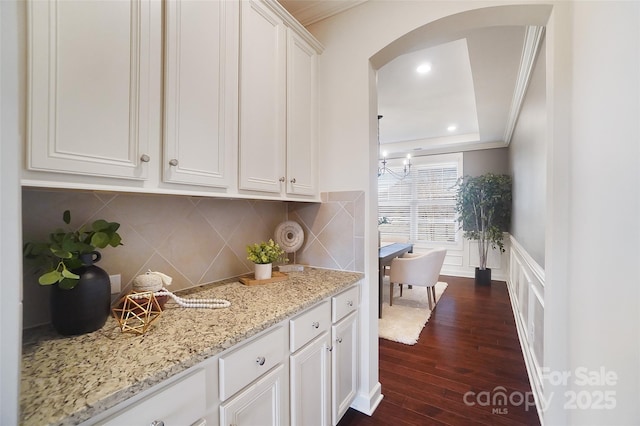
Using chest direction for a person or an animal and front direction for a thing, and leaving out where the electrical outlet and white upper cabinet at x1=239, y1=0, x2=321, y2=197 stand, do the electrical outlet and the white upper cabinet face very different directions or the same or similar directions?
same or similar directions

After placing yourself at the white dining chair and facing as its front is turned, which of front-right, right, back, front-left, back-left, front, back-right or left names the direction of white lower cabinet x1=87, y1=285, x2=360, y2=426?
left

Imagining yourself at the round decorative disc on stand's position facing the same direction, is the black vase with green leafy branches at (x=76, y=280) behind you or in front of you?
in front

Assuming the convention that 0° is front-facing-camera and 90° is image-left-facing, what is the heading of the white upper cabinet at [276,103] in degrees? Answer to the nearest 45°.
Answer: approximately 315°

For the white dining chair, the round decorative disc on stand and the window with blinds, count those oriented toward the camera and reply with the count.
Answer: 2

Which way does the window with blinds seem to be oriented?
toward the camera

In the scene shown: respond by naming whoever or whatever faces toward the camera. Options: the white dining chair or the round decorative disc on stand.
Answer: the round decorative disc on stand

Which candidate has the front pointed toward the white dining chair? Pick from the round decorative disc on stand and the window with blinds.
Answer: the window with blinds

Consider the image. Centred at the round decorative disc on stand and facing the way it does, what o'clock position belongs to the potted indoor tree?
The potted indoor tree is roughly at 8 o'clock from the round decorative disc on stand.

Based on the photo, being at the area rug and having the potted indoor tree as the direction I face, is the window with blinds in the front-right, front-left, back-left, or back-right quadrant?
front-left

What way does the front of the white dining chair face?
to the viewer's left

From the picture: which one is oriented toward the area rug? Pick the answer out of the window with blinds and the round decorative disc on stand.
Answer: the window with blinds

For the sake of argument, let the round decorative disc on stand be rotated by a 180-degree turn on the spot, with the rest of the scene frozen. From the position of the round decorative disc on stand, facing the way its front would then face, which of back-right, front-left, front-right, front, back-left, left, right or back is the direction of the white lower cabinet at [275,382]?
back

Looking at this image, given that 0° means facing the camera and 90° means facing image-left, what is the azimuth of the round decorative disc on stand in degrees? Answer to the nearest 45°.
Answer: approximately 0°

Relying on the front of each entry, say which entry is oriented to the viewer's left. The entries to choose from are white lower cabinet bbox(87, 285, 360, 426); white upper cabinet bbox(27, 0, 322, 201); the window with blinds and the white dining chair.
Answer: the white dining chair
